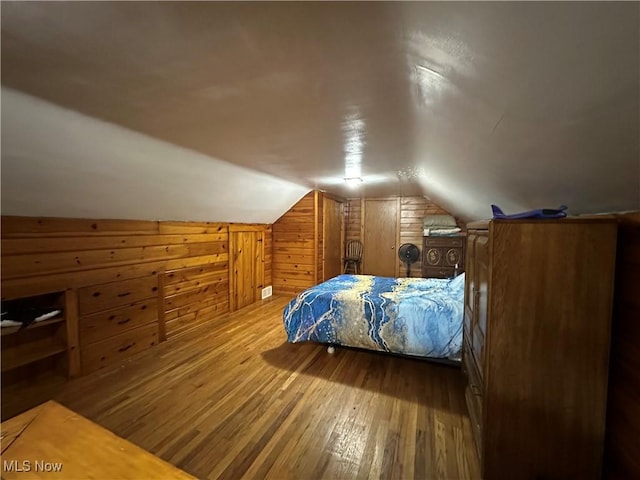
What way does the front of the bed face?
to the viewer's left

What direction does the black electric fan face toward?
toward the camera

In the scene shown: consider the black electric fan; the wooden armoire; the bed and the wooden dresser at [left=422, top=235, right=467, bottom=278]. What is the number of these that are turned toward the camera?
2

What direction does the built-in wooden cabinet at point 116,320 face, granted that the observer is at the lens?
facing the viewer and to the right of the viewer

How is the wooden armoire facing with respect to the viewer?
to the viewer's left

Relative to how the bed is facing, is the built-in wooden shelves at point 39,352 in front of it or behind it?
in front

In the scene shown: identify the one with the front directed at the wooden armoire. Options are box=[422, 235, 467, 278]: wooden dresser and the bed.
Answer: the wooden dresser

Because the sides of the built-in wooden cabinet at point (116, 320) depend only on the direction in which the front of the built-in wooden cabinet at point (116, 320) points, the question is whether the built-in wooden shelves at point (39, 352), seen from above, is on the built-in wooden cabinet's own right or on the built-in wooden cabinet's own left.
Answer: on the built-in wooden cabinet's own right

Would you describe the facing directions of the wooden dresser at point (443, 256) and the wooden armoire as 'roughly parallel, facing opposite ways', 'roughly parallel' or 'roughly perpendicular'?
roughly perpendicular

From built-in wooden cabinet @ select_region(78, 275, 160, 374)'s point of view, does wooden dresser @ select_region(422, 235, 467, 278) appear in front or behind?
in front

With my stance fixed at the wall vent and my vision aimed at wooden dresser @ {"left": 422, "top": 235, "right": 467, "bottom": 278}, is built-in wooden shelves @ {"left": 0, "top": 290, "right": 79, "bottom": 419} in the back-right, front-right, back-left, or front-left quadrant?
back-right

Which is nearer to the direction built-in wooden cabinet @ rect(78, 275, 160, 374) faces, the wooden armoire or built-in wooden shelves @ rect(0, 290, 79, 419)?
the wooden armoire

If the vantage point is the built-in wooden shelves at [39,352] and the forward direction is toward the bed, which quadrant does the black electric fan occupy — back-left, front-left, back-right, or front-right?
front-left

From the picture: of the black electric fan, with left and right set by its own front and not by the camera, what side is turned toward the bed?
front
